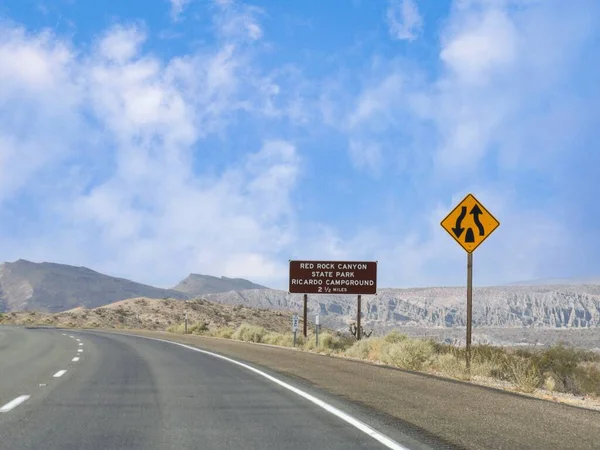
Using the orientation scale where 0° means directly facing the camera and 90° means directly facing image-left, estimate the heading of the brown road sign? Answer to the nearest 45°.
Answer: approximately 0°

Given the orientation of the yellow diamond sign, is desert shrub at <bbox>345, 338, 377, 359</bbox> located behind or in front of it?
behind

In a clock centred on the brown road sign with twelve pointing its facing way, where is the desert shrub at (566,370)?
The desert shrub is roughly at 11 o'clock from the brown road sign.

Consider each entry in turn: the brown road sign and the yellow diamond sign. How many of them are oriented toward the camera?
2

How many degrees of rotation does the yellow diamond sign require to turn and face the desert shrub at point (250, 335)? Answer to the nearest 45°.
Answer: approximately 135° to its right
